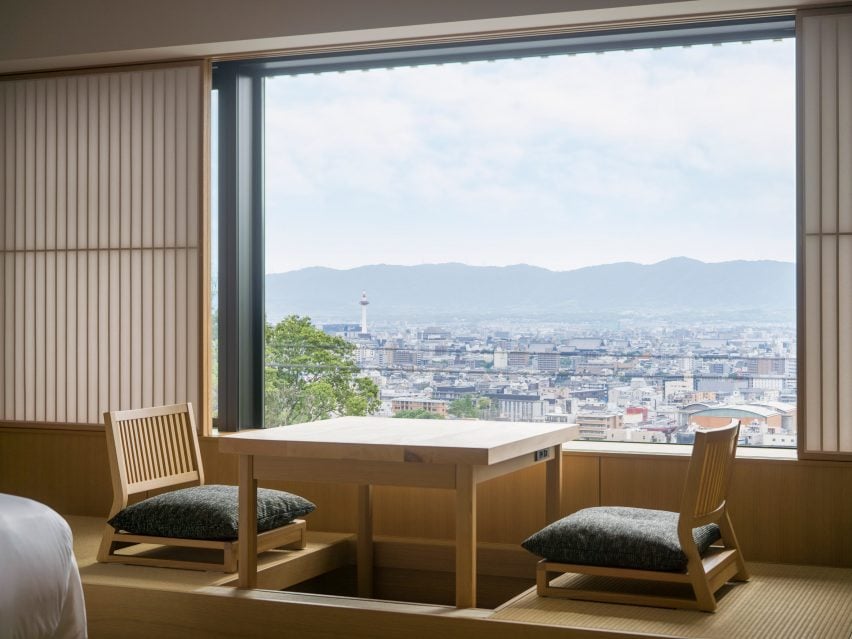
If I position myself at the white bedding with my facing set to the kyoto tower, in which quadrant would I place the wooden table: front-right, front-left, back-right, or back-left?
front-right

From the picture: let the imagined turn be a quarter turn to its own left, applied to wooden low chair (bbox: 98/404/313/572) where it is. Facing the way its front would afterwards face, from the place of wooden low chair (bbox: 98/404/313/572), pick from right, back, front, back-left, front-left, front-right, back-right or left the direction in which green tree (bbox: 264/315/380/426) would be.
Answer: front

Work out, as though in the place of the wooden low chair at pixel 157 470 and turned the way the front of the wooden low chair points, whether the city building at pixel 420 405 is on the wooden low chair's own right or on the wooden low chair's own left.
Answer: on the wooden low chair's own left

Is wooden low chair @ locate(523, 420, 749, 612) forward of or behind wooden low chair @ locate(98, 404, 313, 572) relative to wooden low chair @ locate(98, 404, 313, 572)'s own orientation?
forward

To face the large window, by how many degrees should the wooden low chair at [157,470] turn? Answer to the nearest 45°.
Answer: approximately 45° to its left

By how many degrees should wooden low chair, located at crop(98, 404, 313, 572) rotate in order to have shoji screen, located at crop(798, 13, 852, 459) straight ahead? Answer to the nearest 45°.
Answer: approximately 45° to its left

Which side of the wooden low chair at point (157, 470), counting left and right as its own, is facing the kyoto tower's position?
left

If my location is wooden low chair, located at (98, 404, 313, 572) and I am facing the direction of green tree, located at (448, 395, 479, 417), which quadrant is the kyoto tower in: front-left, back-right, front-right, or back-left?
front-left

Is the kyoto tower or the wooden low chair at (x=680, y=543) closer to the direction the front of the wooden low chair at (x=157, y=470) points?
the wooden low chair

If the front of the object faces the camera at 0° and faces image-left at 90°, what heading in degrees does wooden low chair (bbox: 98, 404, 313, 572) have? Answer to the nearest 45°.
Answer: approximately 315°

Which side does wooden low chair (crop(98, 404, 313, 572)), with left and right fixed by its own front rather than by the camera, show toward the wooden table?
front
